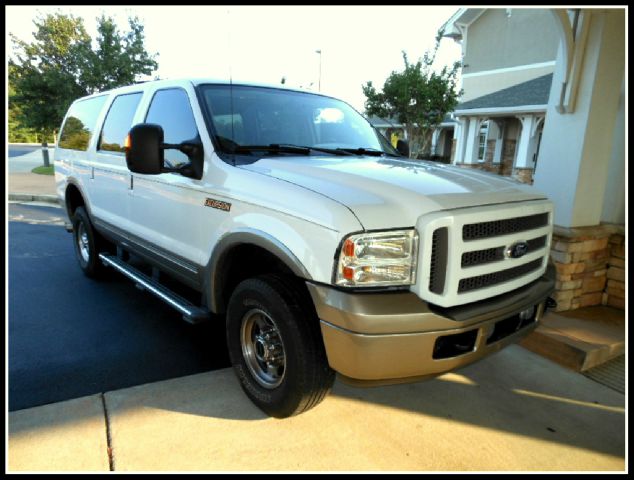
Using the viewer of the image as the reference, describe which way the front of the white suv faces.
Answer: facing the viewer and to the right of the viewer

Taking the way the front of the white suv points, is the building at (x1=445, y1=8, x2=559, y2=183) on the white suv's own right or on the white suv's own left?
on the white suv's own left

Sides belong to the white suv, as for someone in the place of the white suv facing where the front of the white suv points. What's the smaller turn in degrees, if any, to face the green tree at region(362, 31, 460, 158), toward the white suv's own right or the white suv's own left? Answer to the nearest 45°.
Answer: approximately 135° to the white suv's own left

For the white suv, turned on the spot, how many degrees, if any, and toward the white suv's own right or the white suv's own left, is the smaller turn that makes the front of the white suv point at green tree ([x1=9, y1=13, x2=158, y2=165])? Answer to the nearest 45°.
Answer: approximately 180°

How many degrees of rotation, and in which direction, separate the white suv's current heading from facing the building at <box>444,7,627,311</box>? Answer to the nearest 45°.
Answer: approximately 90° to its left
